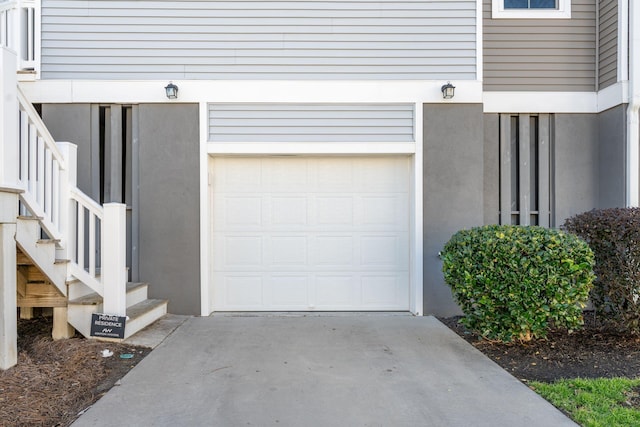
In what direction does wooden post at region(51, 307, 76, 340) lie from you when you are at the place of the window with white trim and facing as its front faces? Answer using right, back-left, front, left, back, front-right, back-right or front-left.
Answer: front-right

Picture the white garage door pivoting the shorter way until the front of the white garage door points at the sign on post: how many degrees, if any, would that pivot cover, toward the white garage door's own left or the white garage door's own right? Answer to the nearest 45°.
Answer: approximately 45° to the white garage door's own right

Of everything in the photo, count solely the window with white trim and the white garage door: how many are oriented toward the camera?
2

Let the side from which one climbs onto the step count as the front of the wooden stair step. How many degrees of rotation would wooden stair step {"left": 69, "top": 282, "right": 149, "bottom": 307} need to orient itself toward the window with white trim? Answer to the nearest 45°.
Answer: approximately 45° to its left

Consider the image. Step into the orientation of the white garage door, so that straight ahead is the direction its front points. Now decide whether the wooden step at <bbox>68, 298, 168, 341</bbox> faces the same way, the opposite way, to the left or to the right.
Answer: to the left

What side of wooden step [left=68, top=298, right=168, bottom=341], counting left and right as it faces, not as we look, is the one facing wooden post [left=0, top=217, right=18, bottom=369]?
right

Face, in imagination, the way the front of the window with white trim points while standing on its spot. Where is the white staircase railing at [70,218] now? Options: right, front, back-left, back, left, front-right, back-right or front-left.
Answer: front-right

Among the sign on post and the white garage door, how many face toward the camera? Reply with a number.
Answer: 2

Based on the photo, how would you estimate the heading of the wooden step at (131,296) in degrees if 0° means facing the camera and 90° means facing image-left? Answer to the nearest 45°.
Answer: approximately 315°

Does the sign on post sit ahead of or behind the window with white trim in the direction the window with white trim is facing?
ahead

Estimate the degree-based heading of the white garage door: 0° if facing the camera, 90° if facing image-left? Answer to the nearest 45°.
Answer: approximately 0°

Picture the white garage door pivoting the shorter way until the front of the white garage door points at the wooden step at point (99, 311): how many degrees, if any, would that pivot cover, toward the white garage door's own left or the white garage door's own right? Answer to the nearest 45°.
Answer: approximately 45° to the white garage door's own right
